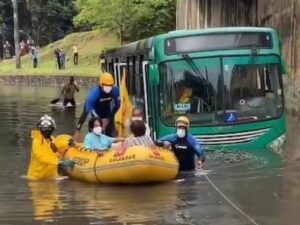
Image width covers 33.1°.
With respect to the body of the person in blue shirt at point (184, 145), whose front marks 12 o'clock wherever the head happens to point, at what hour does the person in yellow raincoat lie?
The person in yellow raincoat is roughly at 3 o'clock from the person in blue shirt.

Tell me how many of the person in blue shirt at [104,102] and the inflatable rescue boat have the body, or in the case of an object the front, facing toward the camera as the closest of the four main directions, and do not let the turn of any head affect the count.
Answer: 1

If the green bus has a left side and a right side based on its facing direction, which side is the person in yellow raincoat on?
on its right
